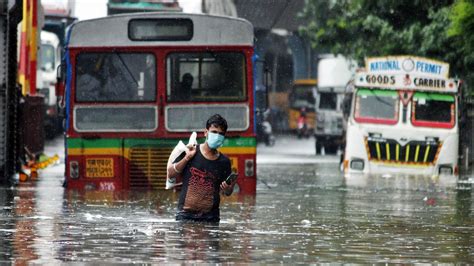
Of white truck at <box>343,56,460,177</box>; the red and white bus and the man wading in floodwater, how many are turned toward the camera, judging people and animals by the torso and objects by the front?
3

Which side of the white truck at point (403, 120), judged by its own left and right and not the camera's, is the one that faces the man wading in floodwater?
front

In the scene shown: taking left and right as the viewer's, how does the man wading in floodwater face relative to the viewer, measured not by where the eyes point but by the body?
facing the viewer

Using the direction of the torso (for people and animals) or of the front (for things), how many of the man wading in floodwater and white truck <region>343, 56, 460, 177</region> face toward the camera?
2

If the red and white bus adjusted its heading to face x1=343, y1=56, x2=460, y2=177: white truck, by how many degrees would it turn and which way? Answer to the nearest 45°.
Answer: approximately 135° to its left

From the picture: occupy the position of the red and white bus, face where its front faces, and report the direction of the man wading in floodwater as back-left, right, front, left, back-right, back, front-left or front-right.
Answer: front

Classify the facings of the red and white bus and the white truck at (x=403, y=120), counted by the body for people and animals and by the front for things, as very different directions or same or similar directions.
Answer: same or similar directions

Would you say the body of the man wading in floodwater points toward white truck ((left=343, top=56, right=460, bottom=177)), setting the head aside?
no

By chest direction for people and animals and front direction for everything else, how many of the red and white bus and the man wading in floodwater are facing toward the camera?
2

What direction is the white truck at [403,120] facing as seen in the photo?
toward the camera
